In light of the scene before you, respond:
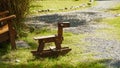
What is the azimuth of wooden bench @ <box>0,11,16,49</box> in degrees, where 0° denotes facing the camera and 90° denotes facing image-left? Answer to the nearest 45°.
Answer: approximately 315°

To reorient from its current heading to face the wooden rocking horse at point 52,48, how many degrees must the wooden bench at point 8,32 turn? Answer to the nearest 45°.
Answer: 0° — it already faces it
